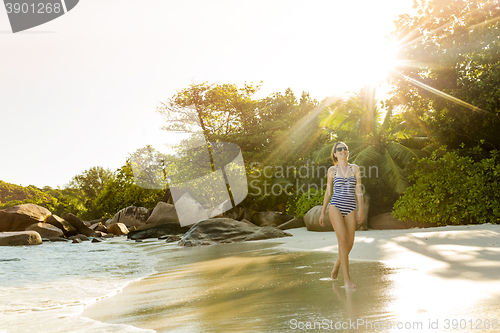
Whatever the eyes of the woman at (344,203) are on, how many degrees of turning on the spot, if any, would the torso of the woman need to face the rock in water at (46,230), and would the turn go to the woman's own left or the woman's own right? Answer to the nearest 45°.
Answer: approximately 135° to the woman's own right

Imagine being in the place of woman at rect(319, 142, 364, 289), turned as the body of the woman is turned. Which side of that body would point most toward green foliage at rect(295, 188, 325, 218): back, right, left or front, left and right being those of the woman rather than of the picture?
back

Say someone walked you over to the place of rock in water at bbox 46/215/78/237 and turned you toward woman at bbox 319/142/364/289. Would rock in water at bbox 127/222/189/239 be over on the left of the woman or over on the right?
left

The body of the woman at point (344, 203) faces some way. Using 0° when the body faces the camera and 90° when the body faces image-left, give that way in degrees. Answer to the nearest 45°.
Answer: approximately 0°
